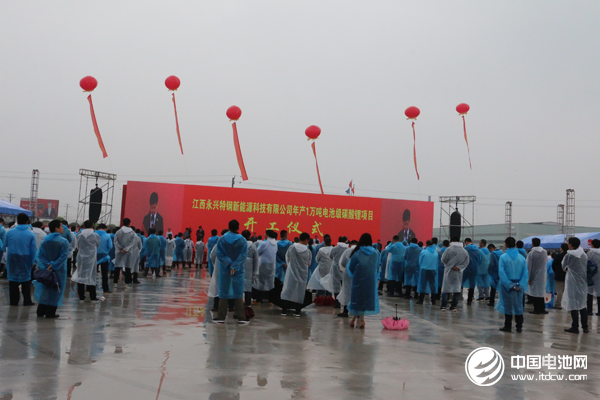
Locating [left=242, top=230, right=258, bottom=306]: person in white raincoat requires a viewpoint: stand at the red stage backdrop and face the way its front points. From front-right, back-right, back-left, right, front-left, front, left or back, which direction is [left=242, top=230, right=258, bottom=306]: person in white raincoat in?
front

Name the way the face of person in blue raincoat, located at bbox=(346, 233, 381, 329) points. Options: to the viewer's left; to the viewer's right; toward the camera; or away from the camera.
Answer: away from the camera

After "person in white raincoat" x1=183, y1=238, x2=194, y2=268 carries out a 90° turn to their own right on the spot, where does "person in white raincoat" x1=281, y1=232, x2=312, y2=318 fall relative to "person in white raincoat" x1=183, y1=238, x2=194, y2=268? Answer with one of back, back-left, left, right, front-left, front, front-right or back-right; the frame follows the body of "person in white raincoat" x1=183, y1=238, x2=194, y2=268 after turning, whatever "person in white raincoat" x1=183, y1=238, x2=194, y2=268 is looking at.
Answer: right

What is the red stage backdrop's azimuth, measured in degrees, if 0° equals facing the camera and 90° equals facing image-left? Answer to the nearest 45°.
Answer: approximately 0°

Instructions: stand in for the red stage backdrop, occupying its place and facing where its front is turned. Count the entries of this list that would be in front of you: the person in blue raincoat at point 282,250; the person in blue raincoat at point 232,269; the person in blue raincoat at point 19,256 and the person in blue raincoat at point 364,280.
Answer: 4

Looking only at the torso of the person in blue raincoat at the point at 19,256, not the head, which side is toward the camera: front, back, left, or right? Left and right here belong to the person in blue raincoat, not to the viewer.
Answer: back

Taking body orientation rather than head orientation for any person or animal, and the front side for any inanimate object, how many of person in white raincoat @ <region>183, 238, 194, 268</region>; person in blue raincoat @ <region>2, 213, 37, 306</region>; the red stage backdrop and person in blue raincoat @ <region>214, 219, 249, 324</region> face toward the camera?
1

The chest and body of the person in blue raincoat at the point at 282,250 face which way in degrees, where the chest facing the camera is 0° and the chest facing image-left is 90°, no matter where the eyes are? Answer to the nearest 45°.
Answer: approximately 180°

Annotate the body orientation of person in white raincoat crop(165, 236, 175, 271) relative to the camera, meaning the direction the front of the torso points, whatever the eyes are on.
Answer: away from the camera

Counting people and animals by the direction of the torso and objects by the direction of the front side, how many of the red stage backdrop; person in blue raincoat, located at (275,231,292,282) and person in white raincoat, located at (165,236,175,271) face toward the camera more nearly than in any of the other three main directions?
1

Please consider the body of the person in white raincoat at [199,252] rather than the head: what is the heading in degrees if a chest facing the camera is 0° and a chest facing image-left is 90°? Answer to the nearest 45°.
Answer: approximately 180°

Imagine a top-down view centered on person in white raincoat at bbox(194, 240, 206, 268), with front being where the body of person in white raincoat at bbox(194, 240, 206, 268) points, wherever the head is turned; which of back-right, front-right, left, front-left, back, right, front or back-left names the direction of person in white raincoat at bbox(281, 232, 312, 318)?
back

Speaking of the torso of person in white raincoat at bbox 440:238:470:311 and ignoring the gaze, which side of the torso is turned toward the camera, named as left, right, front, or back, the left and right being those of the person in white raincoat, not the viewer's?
back

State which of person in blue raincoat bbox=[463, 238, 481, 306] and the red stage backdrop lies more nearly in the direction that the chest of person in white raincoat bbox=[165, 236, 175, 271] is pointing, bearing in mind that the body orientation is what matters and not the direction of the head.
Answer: the red stage backdrop
